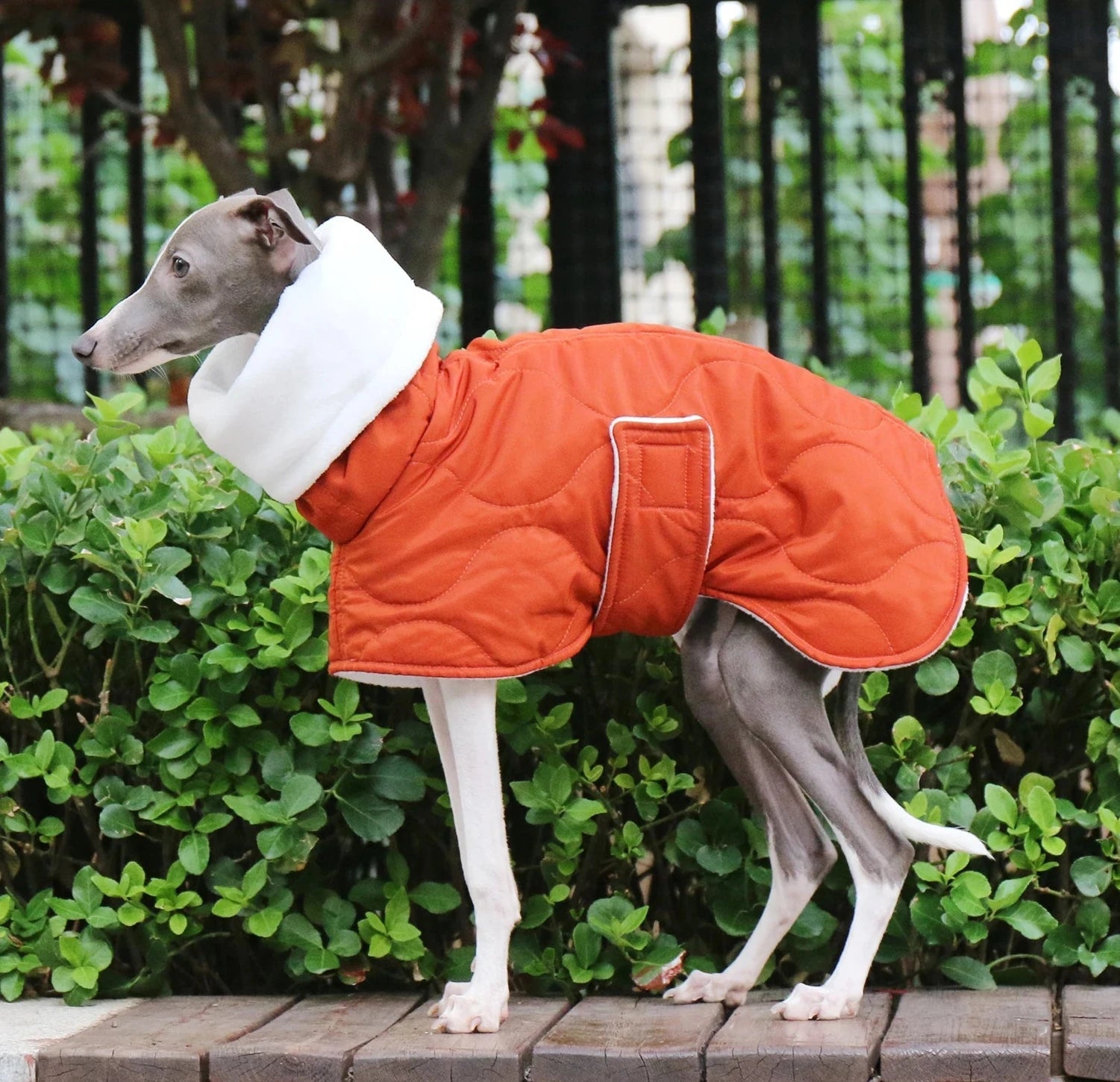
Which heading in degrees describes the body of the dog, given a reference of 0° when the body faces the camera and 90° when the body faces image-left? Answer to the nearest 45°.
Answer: approximately 90°

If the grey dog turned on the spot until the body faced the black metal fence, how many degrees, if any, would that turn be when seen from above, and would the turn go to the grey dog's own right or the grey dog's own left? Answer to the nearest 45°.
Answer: approximately 90° to the grey dog's own right
